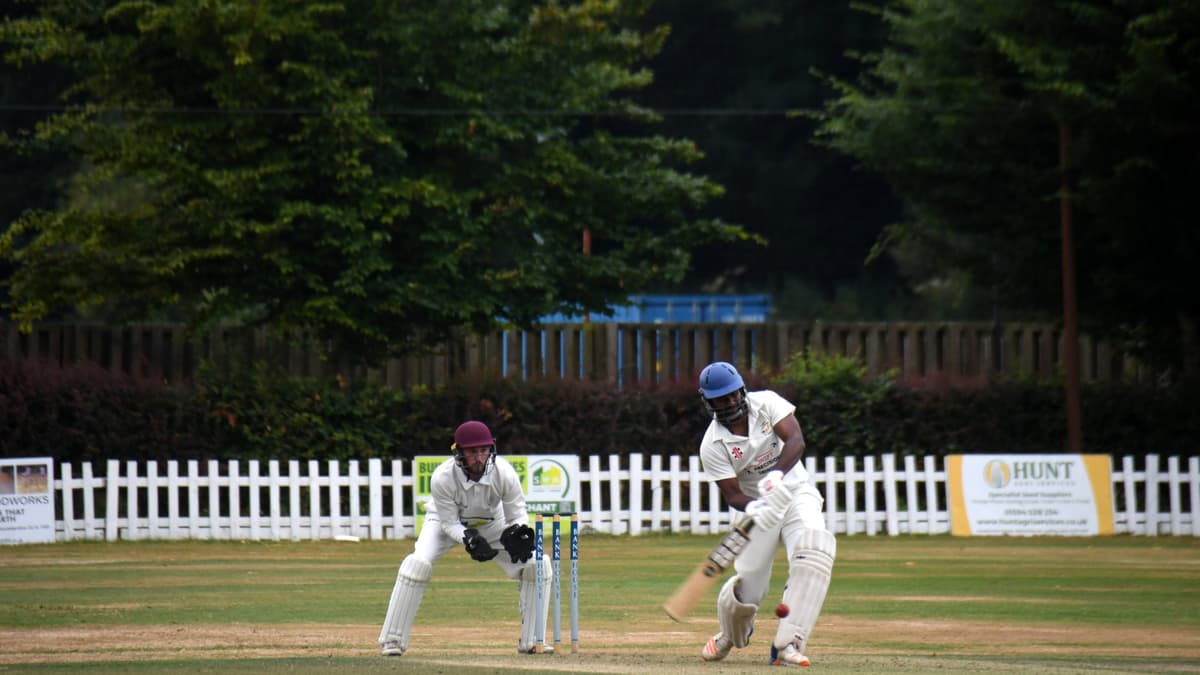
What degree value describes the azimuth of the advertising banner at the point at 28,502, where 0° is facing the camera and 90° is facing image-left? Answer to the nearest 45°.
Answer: approximately 0°

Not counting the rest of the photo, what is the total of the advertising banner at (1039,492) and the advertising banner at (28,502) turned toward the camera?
2

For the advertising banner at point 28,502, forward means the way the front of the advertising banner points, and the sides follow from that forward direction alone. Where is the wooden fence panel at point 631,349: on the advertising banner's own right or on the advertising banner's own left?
on the advertising banner's own left

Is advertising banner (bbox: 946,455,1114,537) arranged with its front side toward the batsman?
yes

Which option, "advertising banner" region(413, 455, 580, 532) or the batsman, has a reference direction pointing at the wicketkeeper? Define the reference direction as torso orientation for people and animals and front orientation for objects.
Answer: the advertising banner

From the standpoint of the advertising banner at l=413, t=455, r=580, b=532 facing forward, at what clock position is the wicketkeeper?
The wicketkeeper is roughly at 12 o'clock from the advertising banner.

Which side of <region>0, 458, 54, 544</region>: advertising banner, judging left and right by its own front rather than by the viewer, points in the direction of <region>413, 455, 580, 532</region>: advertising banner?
left
